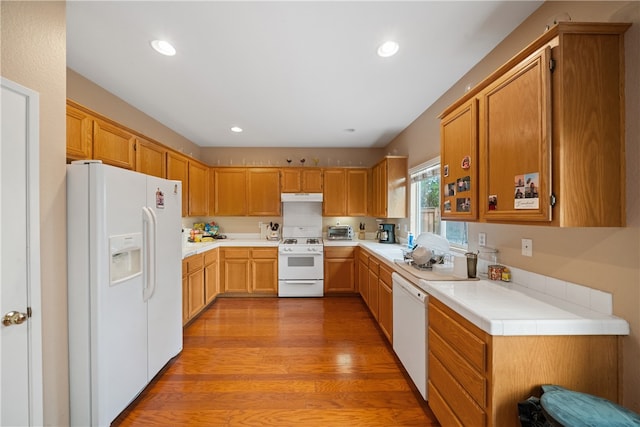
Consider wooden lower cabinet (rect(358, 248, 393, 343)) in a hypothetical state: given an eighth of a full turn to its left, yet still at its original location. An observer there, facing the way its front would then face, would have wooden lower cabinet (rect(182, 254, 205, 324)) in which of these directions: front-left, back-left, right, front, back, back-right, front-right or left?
front-right

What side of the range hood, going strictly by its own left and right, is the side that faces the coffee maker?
left

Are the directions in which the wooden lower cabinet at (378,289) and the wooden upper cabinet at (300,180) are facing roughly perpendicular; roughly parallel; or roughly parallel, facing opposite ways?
roughly perpendicular

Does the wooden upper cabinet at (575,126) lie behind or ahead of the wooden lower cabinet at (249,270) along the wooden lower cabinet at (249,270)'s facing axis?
ahead

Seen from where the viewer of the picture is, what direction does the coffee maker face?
facing the viewer and to the left of the viewer

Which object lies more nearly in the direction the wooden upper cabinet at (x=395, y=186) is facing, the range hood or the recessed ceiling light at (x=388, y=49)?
the range hood

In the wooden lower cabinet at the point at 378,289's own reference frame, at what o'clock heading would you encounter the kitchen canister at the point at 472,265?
The kitchen canister is roughly at 8 o'clock from the wooden lower cabinet.

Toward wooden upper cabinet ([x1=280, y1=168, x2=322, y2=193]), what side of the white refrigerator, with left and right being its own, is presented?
left

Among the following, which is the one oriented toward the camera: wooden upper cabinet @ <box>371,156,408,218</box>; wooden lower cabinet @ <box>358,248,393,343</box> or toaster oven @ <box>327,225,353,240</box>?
the toaster oven

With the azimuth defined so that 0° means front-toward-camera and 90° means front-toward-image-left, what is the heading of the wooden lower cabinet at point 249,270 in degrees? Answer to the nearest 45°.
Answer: approximately 0°

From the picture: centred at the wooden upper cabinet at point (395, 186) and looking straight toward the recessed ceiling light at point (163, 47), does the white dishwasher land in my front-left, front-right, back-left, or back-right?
front-left

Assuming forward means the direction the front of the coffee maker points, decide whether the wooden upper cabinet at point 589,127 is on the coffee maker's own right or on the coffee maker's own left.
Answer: on the coffee maker's own left

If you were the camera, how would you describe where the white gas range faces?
facing the viewer

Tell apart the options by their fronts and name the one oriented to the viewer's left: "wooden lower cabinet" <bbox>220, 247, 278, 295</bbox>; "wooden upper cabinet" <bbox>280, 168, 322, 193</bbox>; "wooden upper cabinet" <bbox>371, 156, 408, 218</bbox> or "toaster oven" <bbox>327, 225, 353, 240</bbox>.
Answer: "wooden upper cabinet" <bbox>371, 156, 408, 218</bbox>

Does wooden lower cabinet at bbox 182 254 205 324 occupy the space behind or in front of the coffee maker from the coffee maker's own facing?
in front

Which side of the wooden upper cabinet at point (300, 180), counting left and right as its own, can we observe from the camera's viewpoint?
front

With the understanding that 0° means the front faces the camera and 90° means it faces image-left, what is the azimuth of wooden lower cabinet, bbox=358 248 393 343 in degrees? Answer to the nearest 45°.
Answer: approximately 90°
